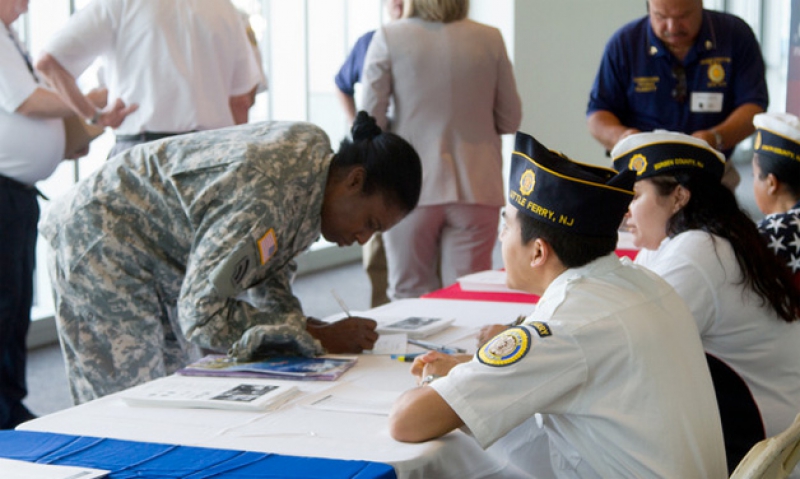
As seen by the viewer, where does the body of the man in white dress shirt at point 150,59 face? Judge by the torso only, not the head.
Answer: away from the camera

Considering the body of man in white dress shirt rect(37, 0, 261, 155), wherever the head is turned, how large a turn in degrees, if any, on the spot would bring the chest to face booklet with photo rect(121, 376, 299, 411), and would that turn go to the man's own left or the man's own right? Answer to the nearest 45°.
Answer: approximately 180°

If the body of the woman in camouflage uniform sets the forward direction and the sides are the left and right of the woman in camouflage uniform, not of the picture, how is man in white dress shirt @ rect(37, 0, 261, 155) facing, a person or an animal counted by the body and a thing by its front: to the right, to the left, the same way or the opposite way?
to the left

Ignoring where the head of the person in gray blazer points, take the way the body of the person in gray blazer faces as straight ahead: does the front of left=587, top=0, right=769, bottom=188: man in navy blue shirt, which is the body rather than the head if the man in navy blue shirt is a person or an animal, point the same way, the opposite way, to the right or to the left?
the opposite way

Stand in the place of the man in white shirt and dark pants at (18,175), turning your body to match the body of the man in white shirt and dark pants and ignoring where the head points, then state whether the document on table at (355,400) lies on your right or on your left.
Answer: on your right

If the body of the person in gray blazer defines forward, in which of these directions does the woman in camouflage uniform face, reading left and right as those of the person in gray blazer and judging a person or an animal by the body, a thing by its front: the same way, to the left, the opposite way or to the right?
to the right

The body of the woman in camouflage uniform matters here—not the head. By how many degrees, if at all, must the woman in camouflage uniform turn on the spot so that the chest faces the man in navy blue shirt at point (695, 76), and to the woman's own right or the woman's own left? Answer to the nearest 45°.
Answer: approximately 45° to the woman's own left

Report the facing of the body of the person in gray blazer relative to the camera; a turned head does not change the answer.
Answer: away from the camera

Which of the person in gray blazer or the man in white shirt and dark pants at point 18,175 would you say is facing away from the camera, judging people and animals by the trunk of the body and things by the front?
the person in gray blazer

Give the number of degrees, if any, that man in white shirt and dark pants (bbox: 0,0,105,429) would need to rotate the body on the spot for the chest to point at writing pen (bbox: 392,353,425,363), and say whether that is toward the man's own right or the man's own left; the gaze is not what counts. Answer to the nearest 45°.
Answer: approximately 45° to the man's own right

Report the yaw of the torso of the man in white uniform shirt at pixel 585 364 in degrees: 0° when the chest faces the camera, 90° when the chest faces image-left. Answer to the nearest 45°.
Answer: approximately 135°

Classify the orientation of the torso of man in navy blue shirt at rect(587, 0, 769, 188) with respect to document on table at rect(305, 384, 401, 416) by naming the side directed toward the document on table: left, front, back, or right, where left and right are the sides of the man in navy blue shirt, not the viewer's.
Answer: front

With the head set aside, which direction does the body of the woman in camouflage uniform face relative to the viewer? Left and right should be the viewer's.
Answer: facing to the right of the viewer

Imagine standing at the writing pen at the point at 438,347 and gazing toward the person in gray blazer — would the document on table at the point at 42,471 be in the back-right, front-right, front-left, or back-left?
back-left

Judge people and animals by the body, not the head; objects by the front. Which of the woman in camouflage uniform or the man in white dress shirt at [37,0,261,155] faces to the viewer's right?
the woman in camouflage uniform

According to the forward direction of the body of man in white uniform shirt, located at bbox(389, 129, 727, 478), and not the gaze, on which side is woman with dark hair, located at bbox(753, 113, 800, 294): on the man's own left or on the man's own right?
on the man's own right

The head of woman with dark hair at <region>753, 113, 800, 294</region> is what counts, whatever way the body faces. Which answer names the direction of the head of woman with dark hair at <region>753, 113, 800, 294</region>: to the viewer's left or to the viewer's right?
to the viewer's left
